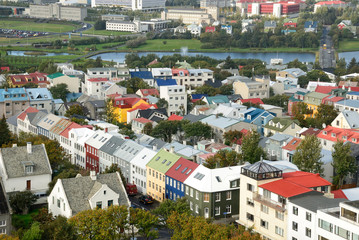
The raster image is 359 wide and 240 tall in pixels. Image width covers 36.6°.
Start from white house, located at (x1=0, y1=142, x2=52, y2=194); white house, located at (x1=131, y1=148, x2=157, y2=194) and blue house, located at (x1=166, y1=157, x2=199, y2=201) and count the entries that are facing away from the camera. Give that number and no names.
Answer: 0

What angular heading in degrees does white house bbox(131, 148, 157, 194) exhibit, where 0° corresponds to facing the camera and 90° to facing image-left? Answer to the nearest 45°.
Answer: approximately 45°

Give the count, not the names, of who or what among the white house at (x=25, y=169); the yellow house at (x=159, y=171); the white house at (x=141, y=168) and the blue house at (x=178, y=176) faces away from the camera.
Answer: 0

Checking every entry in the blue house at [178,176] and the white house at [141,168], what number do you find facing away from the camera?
0

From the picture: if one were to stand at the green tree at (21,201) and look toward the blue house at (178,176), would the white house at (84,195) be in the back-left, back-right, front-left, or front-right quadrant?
front-right

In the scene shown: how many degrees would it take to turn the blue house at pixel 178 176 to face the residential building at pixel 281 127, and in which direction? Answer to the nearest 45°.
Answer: approximately 180°

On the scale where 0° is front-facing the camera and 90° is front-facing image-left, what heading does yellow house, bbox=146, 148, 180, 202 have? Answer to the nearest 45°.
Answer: approximately 45°

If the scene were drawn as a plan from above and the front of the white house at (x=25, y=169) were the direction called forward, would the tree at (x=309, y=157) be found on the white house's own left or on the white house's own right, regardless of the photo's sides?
on the white house's own left

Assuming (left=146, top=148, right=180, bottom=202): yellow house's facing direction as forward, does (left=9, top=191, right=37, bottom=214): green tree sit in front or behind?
in front

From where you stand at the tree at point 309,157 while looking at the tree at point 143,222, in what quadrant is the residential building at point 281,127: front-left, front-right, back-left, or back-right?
back-right

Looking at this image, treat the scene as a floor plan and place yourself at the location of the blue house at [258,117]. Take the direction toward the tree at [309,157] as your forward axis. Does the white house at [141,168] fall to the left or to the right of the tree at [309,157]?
right

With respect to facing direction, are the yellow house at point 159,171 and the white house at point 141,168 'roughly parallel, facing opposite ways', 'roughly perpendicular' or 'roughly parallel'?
roughly parallel

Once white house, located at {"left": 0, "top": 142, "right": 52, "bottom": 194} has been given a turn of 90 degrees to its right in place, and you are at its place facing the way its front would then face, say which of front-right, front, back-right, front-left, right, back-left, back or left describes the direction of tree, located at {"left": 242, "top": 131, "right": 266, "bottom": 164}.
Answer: back

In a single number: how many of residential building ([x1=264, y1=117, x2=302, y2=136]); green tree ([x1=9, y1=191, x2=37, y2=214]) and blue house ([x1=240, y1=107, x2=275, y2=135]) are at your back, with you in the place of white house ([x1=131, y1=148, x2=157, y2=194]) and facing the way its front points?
2

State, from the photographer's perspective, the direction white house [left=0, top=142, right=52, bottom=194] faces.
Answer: facing the viewer

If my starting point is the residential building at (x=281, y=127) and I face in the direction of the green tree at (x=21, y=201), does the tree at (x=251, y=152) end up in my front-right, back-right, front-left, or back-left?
front-left

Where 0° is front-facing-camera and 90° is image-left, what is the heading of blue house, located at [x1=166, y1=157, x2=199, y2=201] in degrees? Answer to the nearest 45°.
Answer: approximately 45°

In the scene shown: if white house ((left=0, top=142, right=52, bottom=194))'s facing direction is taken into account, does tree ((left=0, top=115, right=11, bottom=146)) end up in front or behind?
behind
